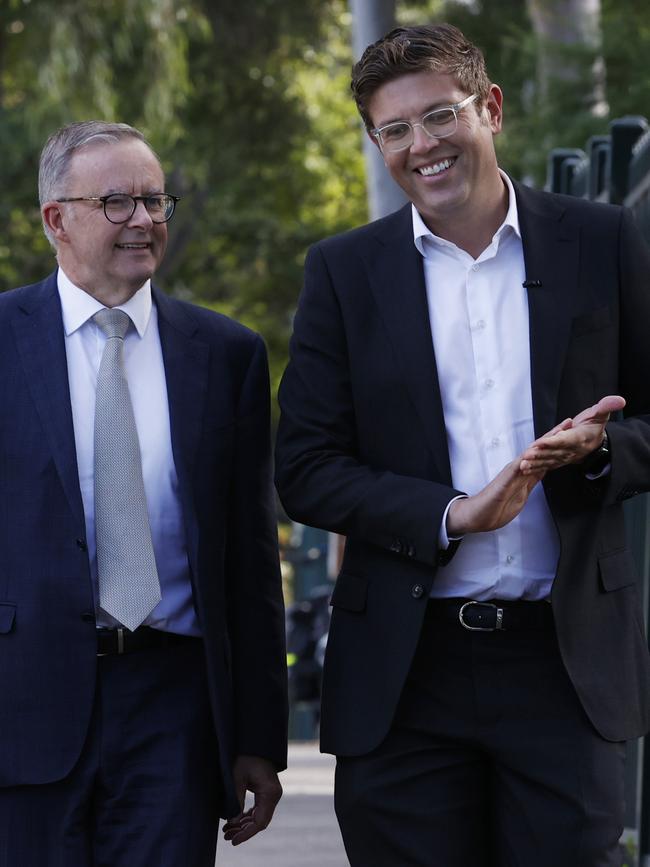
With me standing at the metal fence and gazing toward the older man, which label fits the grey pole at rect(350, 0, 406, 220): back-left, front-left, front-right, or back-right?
back-right

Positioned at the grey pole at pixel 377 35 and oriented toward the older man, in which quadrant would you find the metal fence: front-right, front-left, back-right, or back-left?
front-left

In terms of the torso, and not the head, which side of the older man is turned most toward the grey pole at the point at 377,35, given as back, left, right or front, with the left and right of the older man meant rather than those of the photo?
back

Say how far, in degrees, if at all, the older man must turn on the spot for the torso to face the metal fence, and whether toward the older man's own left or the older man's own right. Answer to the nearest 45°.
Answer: approximately 135° to the older man's own left

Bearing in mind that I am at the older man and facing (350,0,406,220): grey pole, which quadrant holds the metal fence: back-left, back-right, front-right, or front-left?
front-right

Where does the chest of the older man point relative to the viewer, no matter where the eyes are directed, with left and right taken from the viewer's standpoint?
facing the viewer

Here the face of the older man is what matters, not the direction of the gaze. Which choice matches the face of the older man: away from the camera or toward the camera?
toward the camera

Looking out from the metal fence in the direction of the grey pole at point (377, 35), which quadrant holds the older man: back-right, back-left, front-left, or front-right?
back-left
